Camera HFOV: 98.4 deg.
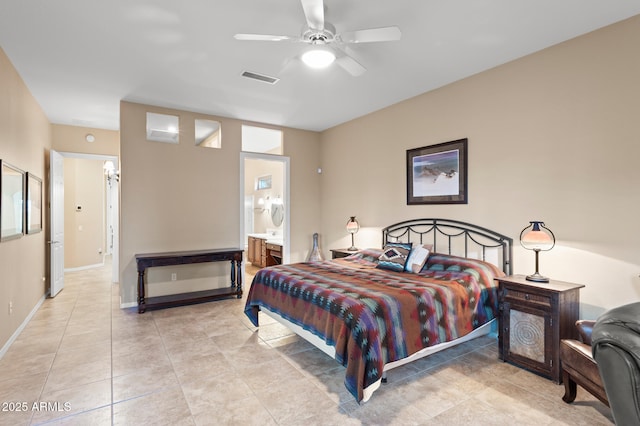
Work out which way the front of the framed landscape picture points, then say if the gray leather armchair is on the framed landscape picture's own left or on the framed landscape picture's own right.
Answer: on the framed landscape picture's own left

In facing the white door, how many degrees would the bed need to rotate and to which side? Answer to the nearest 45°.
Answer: approximately 45° to its right

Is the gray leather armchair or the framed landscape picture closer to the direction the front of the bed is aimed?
the gray leather armchair

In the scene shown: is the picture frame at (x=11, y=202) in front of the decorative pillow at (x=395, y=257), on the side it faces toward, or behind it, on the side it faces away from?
in front

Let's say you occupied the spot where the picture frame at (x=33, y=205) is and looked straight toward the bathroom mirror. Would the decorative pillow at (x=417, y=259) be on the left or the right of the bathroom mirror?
right

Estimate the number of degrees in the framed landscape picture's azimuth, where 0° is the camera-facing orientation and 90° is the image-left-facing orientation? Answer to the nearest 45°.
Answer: approximately 45°

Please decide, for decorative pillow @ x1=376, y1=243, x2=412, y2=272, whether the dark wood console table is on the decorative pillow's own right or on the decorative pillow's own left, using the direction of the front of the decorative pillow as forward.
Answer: on the decorative pillow's own right
